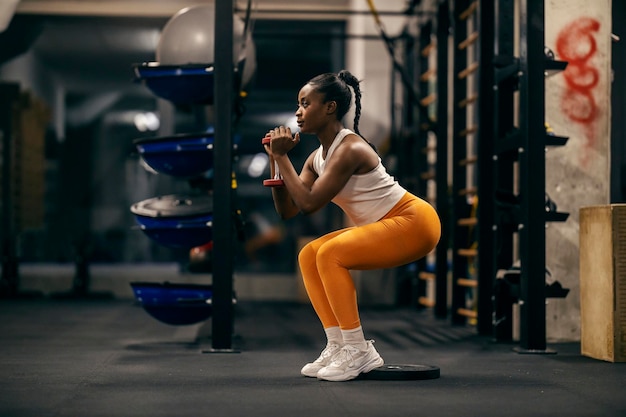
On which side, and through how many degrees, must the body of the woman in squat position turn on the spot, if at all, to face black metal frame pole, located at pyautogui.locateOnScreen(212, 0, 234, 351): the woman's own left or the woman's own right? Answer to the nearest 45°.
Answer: approximately 45° to the woman's own right

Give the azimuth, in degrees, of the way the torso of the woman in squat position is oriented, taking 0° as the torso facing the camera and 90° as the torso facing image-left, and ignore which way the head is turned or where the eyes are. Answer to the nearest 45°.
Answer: approximately 90°

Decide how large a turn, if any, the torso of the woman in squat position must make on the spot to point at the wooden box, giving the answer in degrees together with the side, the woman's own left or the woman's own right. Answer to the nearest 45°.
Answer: approximately 135° to the woman's own right

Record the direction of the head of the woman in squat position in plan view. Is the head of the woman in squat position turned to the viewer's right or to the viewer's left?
to the viewer's left

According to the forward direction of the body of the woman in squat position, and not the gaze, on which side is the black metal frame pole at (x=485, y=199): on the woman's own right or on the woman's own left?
on the woman's own right

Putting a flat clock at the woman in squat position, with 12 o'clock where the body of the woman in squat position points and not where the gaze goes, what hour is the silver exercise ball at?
The silver exercise ball is roughly at 2 o'clock from the woman in squat position.

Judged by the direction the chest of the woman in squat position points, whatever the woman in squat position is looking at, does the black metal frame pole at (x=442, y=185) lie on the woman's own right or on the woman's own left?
on the woman's own right

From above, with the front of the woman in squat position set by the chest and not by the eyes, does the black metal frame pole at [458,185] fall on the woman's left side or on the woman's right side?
on the woman's right side

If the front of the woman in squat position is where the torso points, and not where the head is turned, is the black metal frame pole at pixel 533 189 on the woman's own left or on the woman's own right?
on the woman's own right

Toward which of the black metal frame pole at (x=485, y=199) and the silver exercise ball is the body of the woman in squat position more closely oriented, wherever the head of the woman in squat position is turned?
the silver exercise ball

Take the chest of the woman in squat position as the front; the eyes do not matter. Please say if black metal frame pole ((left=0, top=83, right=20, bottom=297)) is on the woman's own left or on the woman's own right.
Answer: on the woman's own right
